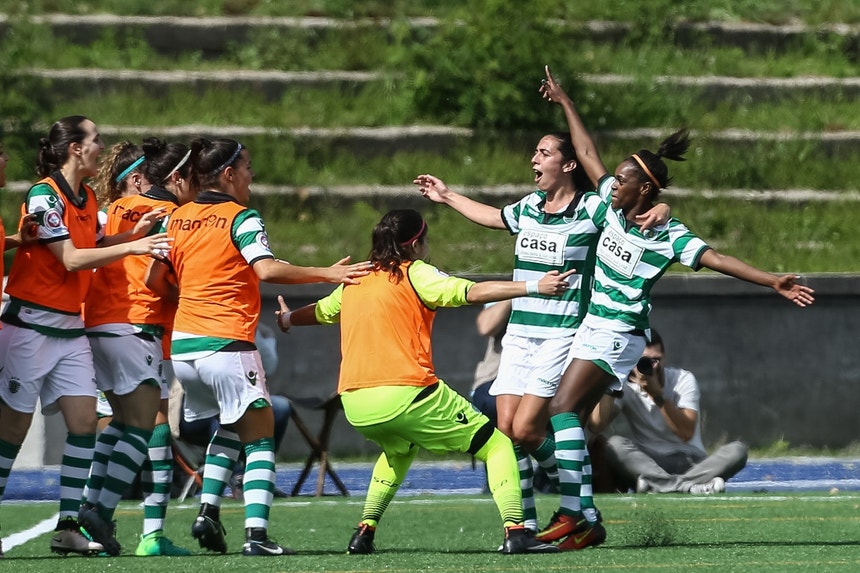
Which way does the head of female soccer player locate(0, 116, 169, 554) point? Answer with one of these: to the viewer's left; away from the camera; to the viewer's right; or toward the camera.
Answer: to the viewer's right

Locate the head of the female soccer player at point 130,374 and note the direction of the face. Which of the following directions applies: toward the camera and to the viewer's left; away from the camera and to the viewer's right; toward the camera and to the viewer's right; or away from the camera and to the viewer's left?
away from the camera and to the viewer's right

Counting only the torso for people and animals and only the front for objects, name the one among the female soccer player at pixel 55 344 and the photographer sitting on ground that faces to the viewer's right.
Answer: the female soccer player

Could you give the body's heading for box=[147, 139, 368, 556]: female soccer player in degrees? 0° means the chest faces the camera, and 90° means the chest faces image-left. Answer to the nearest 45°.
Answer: approximately 225°

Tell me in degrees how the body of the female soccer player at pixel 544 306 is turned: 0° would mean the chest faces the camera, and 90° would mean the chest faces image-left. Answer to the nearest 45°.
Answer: approximately 45°

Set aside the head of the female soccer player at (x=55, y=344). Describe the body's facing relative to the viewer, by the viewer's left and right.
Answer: facing to the right of the viewer
